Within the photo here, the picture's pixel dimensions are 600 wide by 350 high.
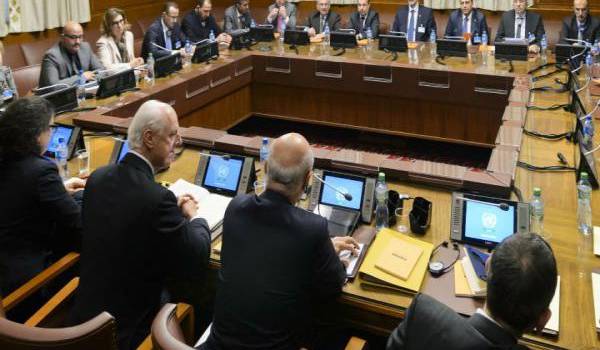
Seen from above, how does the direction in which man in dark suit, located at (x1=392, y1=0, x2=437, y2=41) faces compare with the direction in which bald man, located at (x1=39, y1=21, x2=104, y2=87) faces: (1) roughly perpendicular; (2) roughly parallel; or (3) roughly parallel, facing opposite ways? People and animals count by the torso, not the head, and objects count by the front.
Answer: roughly perpendicular

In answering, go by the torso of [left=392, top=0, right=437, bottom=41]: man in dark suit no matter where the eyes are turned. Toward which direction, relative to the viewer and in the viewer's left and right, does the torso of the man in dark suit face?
facing the viewer

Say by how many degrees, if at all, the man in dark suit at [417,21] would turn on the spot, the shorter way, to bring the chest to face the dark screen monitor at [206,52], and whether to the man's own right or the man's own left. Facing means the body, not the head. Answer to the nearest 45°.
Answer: approximately 45° to the man's own right

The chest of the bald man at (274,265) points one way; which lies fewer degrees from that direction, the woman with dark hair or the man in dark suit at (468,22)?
the man in dark suit

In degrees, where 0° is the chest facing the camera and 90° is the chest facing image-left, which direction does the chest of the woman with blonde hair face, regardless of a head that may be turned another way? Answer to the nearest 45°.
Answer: approximately 315°

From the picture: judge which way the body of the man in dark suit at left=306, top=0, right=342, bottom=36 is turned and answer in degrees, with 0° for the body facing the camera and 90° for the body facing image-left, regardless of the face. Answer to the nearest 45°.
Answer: approximately 0°

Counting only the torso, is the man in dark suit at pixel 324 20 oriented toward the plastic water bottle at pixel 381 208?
yes

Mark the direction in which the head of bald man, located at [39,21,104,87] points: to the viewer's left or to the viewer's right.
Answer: to the viewer's right

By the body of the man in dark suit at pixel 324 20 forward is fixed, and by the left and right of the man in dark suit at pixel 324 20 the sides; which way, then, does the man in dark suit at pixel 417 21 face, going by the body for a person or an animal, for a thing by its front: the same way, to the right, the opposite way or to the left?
the same way

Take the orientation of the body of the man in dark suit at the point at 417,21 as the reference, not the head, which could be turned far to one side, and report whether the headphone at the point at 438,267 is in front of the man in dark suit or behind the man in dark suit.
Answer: in front

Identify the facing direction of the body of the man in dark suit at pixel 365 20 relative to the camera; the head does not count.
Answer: toward the camera

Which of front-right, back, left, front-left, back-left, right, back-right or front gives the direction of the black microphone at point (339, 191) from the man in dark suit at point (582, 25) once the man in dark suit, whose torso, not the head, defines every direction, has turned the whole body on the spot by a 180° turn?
back

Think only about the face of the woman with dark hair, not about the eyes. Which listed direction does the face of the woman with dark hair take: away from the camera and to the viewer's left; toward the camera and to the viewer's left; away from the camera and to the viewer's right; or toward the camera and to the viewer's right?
away from the camera and to the viewer's right

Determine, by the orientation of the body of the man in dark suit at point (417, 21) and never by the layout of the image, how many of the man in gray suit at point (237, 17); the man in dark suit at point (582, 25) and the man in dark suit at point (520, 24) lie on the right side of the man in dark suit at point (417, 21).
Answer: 1

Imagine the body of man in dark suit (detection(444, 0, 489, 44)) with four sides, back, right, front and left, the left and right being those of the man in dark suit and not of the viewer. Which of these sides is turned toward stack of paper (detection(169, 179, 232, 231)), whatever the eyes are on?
front

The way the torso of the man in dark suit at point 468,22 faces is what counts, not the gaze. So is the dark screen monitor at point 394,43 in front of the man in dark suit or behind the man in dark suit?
in front
